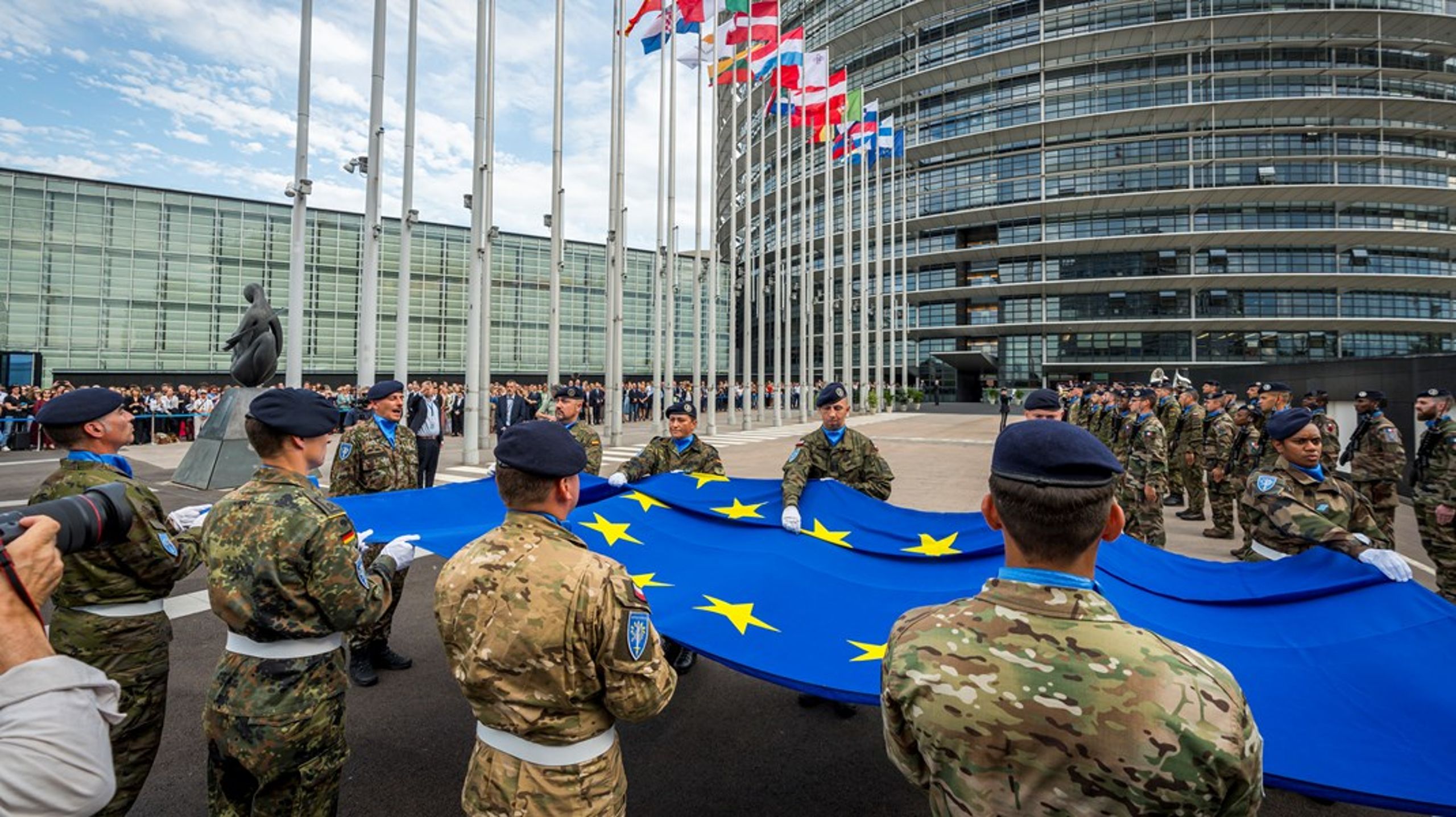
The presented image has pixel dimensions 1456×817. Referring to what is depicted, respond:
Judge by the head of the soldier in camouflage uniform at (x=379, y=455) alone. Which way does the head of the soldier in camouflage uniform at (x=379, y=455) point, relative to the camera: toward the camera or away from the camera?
toward the camera

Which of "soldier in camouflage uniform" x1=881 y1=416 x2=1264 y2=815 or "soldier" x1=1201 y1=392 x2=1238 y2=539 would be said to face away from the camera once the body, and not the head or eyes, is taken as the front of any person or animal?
the soldier in camouflage uniform

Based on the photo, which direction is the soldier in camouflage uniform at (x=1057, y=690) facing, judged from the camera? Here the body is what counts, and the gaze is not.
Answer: away from the camera

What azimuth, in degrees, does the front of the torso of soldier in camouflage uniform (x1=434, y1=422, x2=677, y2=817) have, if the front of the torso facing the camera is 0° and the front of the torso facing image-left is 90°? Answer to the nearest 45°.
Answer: approximately 225°

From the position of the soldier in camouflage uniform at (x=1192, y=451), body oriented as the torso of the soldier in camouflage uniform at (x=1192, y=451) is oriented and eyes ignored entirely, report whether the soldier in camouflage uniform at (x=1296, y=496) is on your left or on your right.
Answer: on your left

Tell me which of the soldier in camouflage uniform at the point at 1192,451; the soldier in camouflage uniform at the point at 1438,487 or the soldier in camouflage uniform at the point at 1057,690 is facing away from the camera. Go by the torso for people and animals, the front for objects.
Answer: the soldier in camouflage uniform at the point at 1057,690

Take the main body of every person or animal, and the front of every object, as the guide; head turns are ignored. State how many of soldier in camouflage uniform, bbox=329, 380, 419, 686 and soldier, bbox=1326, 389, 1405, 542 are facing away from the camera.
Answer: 0

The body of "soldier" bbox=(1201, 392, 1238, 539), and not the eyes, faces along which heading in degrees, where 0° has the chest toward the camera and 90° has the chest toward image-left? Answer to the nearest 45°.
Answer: approximately 90°

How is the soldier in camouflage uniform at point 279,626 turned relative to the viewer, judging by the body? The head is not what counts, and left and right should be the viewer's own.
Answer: facing away from the viewer and to the right of the viewer

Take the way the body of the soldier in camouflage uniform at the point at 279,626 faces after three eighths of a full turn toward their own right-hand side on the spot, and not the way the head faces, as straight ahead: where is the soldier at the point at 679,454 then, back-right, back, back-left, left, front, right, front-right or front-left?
back-left

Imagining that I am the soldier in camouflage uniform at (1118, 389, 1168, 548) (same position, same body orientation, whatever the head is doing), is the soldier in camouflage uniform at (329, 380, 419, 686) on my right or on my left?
on my left

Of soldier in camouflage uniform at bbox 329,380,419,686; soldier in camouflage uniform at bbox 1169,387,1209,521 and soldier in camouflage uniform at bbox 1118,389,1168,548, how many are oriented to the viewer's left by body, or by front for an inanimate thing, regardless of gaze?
2

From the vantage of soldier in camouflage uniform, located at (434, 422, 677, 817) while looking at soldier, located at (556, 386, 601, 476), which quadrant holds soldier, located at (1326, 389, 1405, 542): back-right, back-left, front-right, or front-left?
front-right

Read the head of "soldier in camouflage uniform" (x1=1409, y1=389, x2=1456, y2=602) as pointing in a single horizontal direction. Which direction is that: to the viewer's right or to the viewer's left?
to the viewer's left

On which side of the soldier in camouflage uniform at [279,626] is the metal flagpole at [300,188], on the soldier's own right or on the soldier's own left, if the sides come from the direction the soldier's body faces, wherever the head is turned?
on the soldier's own left

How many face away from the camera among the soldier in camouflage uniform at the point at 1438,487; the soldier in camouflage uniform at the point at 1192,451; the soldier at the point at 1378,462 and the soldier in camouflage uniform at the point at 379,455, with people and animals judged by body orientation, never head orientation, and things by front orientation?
0

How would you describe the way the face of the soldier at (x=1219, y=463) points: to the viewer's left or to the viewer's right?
to the viewer's left

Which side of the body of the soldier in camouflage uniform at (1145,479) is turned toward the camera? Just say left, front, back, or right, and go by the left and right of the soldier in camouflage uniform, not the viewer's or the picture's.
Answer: left

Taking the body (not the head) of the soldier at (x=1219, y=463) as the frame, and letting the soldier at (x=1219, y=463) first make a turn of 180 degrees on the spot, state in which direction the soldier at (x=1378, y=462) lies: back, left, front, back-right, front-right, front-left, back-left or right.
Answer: front-right
